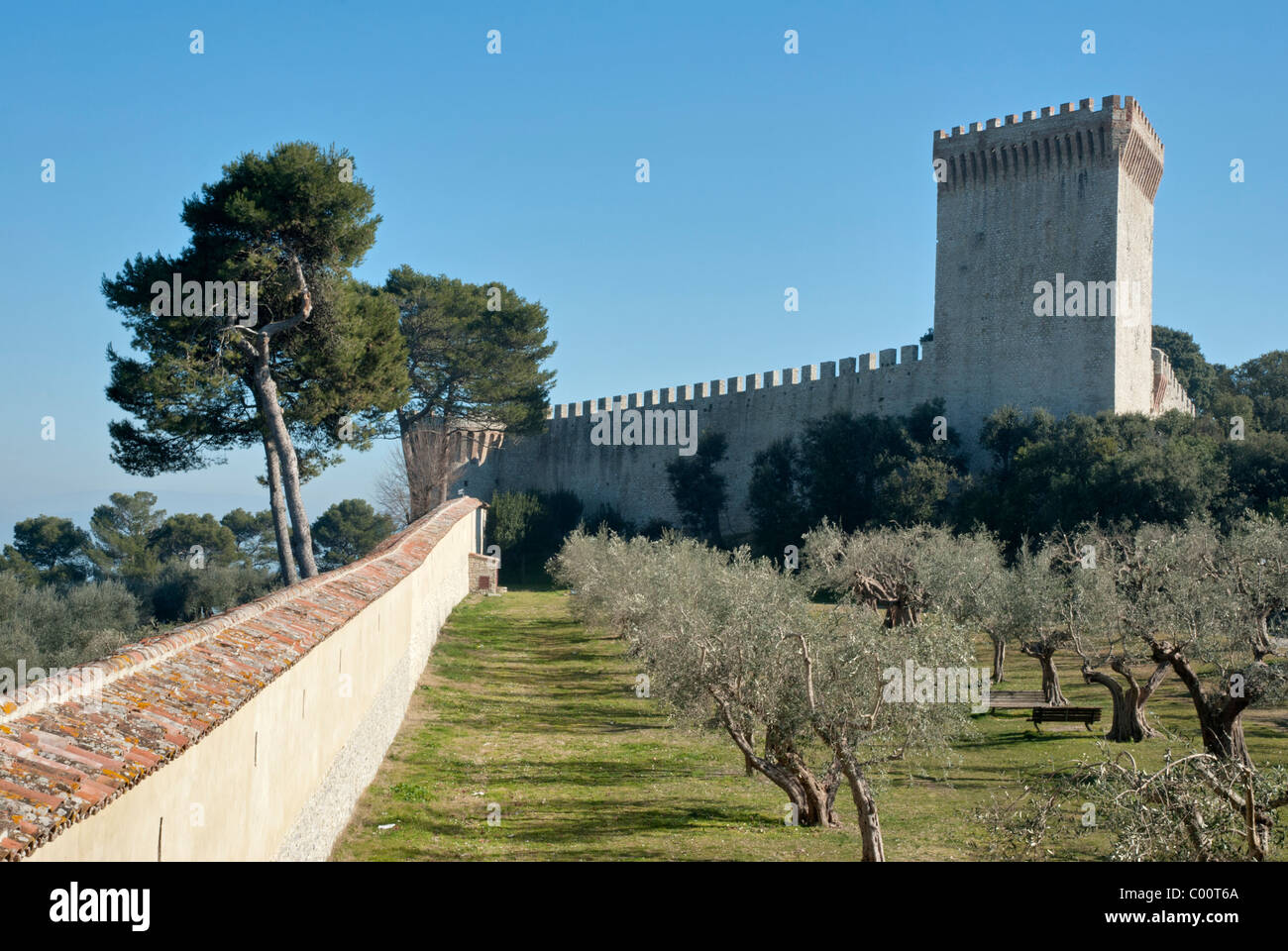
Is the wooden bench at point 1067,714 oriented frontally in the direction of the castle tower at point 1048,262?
no

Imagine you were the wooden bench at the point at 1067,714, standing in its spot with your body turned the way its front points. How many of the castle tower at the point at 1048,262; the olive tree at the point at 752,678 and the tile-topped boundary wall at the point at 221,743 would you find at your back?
1

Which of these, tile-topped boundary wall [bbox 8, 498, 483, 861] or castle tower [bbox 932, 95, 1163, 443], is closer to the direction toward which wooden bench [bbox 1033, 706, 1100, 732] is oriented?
the tile-topped boundary wall

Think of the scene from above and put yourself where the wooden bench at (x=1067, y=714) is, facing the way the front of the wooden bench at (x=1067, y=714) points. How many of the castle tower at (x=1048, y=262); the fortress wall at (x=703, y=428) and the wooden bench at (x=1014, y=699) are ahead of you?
0

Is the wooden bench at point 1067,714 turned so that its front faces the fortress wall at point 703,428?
no

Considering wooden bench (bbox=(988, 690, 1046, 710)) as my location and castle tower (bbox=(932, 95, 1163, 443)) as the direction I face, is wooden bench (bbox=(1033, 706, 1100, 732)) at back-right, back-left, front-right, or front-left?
back-right

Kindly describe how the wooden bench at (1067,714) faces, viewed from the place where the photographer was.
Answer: facing the viewer

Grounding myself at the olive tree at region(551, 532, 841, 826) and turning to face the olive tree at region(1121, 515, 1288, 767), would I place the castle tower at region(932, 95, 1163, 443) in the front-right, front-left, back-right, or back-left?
front-left
